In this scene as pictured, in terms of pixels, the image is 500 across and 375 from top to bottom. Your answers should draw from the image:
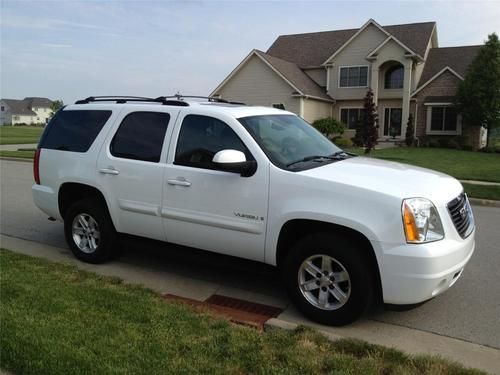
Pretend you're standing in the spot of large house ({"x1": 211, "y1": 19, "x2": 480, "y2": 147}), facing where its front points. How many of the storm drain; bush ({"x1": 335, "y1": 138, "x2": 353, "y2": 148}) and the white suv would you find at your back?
0

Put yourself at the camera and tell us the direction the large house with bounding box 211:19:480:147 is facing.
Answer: facing the viewer

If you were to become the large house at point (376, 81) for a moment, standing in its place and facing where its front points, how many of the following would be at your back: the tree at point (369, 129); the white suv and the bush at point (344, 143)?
0

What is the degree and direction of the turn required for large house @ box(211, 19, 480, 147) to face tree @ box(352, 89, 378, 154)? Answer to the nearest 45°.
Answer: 0° — it already faces it

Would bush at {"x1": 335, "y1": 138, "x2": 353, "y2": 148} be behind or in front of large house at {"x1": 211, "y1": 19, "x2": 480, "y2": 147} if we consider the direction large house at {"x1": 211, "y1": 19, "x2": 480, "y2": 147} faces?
in front

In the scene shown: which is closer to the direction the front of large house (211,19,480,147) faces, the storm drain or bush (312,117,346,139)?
the storm drain

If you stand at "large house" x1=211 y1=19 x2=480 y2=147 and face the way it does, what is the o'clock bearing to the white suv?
The white suv is roughly at 12 o'clock from the large house.

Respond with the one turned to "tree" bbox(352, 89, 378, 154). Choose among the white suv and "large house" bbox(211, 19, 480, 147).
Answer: the large house

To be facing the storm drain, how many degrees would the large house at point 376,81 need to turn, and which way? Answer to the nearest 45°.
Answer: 0° — it already faces it

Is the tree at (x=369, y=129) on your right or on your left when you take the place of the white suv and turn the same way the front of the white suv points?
on your left

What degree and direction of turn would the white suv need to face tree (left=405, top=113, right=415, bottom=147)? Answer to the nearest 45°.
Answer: approximately 135° to its left

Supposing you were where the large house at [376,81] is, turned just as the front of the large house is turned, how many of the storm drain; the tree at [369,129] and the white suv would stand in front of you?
3

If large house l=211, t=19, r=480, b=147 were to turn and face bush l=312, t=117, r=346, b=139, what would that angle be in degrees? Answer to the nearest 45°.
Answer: approximately 45° to its right

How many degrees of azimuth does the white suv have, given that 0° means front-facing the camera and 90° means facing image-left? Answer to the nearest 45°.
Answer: approximately 315°

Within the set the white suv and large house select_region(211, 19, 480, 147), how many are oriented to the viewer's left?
0
